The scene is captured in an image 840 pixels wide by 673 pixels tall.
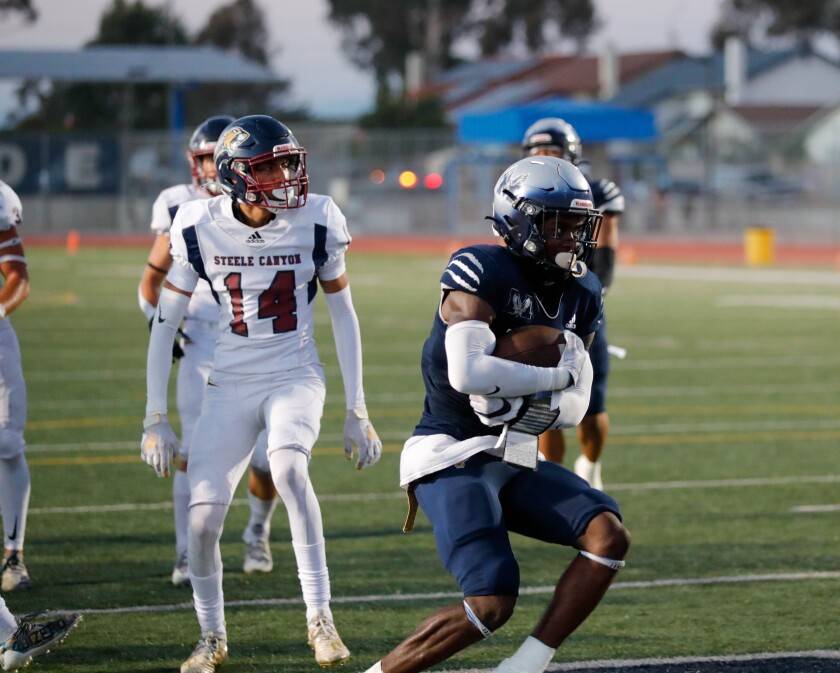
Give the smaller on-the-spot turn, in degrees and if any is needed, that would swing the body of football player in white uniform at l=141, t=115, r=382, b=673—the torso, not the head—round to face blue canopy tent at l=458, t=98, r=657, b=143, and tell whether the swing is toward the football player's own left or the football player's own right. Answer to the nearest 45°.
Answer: approximately 180°

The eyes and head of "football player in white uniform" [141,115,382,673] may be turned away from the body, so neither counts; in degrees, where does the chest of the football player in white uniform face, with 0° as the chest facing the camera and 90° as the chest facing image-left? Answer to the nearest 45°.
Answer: approximately 0°

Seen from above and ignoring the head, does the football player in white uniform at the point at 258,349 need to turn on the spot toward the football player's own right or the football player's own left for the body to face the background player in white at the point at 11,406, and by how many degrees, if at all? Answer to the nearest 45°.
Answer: approximately 135° to the football player's own right

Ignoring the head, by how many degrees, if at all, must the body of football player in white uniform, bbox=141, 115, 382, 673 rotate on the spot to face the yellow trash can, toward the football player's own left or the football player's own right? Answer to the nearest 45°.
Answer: approximately 135° to the football player's own left
